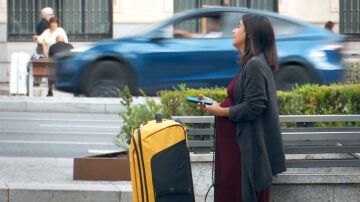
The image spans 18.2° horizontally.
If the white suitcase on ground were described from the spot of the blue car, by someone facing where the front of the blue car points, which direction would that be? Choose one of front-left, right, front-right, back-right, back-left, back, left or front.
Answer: front-right

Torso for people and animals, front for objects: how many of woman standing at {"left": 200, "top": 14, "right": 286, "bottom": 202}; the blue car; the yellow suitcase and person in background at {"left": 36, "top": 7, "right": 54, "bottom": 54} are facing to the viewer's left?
2

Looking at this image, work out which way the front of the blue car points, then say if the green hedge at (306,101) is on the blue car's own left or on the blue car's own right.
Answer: on the blue car's own left

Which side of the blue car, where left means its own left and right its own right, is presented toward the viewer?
left

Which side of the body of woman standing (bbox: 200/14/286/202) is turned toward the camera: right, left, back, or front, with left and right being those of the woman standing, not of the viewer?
left
